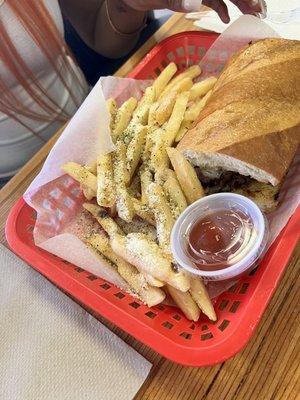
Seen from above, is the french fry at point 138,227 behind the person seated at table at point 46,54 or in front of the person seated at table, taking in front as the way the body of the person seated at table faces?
in front

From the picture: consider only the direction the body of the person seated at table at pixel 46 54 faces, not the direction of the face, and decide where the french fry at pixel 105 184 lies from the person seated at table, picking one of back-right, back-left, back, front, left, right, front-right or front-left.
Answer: front-right

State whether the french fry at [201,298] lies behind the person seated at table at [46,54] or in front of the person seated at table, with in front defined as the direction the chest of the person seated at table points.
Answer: in front

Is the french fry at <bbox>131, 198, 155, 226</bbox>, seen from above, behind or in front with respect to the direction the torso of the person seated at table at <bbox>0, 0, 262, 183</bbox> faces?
in front

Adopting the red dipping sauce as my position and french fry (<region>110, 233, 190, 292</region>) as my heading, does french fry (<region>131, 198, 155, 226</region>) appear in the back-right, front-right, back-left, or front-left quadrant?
front-right

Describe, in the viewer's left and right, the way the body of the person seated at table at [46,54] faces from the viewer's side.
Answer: facing the viewer and to the right of the viewer

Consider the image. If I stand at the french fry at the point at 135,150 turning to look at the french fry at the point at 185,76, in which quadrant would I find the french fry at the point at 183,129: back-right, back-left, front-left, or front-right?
front-right
